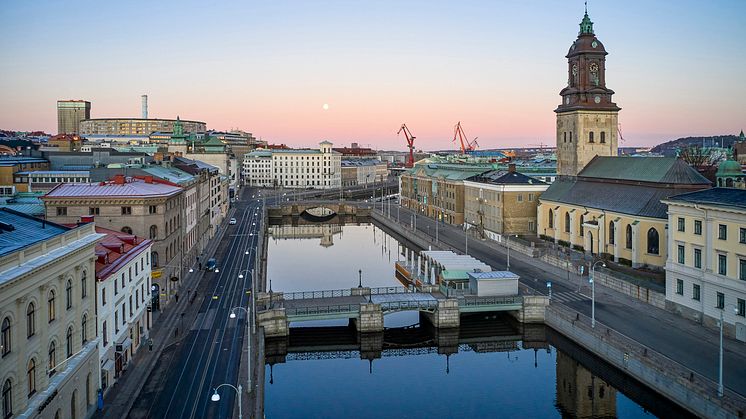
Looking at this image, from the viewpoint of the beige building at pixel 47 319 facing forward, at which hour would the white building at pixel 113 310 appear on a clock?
the white building at pixel 113 310 is roughly at 8 o'clock from the beige building at pixel 47 319.

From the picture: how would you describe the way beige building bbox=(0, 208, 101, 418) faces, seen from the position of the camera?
facing the viewer and to the right of the viewer
